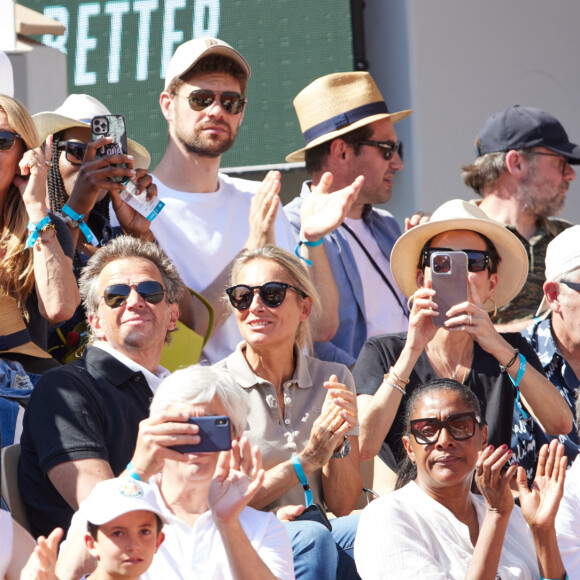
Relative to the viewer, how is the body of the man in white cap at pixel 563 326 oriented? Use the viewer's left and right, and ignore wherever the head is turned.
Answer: facing the viewer and to the right of the viewer

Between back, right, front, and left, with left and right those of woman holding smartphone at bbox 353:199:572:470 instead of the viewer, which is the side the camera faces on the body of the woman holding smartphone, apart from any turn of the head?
front

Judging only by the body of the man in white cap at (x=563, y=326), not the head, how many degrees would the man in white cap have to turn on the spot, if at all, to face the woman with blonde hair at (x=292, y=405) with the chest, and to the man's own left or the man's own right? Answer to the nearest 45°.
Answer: approximately 90° to the man's own right

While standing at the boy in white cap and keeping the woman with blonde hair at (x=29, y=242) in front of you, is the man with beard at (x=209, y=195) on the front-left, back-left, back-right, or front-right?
front-right

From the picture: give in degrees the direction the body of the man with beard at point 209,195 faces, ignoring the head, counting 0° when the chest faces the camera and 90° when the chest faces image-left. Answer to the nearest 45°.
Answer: approximately 315°

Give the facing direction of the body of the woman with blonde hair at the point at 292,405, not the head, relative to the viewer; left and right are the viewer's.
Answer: facing the viewer

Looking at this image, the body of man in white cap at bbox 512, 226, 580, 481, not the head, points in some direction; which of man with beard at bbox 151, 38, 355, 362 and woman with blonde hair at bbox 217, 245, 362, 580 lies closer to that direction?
the woman with blonde hair

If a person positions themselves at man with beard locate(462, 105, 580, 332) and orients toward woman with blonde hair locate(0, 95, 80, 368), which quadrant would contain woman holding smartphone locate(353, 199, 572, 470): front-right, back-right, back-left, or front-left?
front-left

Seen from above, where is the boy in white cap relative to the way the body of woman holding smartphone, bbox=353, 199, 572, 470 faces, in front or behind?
in front

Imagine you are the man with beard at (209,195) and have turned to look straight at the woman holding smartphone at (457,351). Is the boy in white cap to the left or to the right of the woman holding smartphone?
right

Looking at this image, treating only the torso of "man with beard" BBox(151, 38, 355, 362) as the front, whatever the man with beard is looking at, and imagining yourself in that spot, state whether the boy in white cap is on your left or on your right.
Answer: on your right

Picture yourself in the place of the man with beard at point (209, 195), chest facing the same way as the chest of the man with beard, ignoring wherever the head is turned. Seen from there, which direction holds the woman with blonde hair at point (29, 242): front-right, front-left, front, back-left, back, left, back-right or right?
right

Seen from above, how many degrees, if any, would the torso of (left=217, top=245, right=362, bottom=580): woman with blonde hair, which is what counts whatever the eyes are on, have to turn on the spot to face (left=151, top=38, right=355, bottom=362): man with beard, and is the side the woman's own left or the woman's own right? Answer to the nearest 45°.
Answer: approximately 180°
